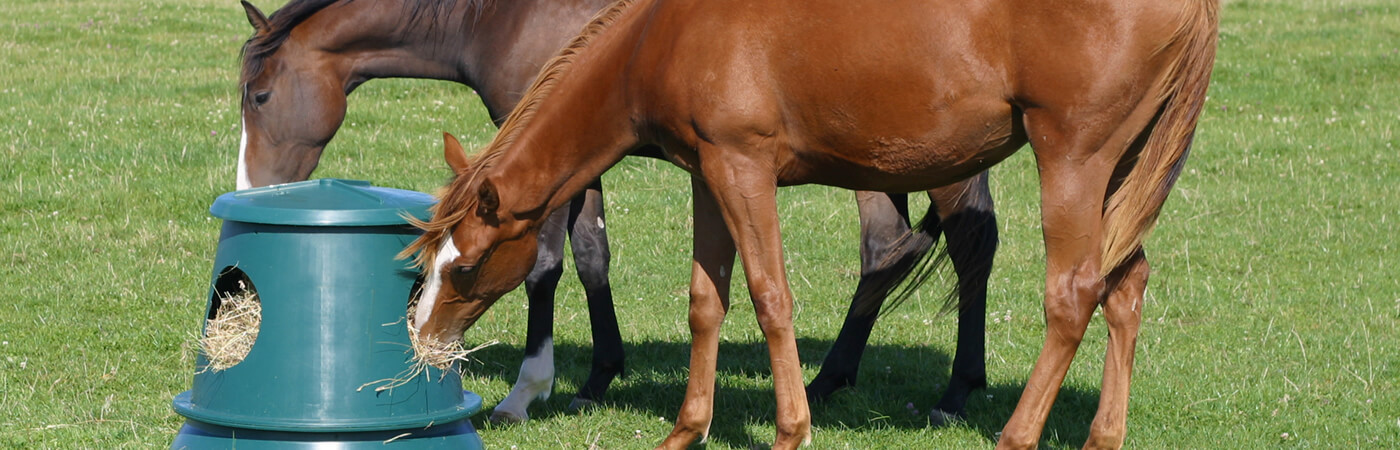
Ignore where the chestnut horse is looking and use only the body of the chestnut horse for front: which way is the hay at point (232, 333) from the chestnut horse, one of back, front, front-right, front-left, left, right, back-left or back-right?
front

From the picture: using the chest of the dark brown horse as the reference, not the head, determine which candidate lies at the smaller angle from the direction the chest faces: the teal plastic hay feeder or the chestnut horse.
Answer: the teal plastic hay feeder

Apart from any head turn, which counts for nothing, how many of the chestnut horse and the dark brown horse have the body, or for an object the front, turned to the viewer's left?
2

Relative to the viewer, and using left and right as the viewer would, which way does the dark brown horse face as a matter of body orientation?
facing to the left of the viewer

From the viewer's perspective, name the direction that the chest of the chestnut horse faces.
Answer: to the viewer's left

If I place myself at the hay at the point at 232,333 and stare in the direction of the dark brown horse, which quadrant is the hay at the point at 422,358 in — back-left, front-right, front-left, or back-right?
front-right

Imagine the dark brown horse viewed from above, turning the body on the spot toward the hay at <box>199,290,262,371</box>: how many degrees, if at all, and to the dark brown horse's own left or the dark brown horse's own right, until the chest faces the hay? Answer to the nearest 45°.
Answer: approximately 45° to the dark brown horse's own left
